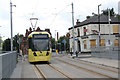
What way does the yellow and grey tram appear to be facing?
toward the camera

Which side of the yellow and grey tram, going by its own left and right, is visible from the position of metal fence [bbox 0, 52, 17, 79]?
front
